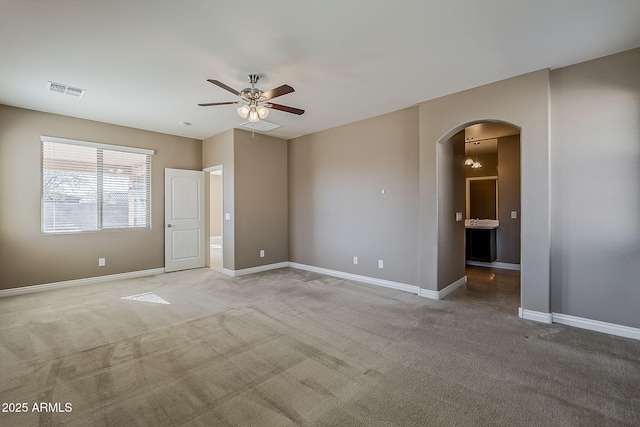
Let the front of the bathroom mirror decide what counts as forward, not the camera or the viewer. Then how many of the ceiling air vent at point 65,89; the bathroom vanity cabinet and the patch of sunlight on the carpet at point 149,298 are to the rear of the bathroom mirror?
0

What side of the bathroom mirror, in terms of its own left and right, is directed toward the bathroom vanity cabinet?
front

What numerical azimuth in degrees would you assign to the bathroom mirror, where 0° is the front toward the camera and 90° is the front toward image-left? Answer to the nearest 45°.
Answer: approximately 0°

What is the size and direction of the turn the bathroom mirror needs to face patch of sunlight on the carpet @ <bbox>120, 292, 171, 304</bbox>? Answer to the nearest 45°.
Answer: approximately 45° to its right

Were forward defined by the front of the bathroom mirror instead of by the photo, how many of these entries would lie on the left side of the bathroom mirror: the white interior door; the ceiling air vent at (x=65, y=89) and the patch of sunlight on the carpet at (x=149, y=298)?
0

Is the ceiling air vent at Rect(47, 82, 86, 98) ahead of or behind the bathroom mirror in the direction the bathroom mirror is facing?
ahead

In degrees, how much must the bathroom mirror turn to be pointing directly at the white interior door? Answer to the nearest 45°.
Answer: approximately 45° to its right

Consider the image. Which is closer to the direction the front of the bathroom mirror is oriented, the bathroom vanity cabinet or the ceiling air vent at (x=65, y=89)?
the bathroom vanity cabinet
